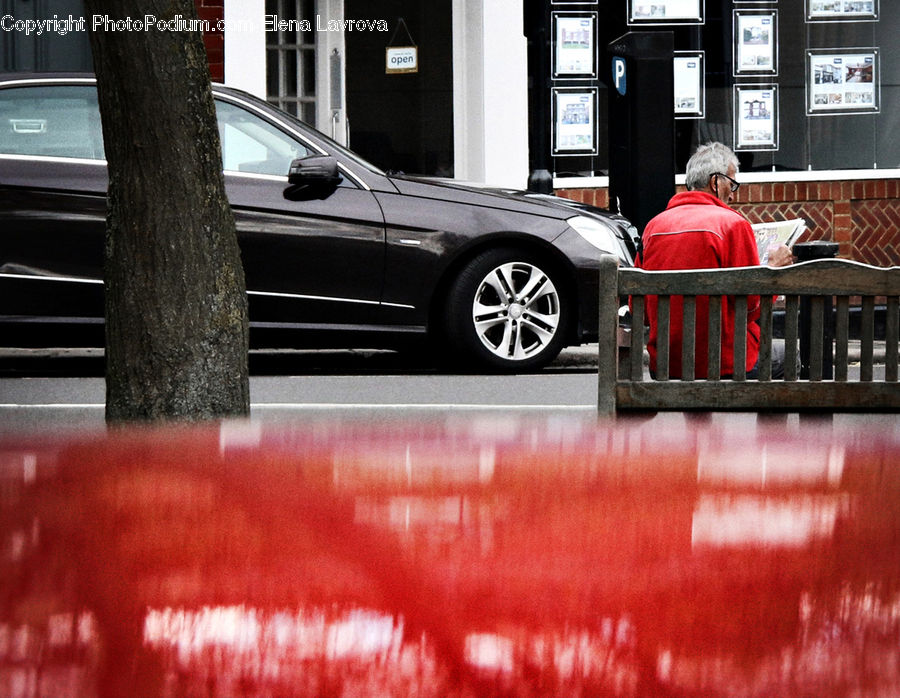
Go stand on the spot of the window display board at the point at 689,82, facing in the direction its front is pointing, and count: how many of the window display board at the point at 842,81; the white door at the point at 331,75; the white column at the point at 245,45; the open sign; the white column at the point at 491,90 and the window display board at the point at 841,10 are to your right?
4

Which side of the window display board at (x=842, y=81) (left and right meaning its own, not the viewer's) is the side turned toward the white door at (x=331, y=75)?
right

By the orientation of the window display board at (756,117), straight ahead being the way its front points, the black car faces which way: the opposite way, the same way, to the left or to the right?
to the left

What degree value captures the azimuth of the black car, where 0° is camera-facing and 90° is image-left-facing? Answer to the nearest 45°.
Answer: approximately 270°

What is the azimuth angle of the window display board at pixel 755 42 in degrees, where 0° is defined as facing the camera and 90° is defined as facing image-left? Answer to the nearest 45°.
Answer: approximately 0°

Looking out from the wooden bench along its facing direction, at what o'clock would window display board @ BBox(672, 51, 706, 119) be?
The window display board is roughly at 12 o'clock from the wooden bench.

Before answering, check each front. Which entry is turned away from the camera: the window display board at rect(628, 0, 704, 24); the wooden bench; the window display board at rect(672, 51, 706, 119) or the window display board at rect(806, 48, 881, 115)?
the wooden bench

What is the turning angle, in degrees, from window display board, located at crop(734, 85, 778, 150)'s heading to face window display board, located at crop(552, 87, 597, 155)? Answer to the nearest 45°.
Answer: approximately 45° to its right

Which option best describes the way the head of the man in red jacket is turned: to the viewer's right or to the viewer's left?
to the viewer's right
